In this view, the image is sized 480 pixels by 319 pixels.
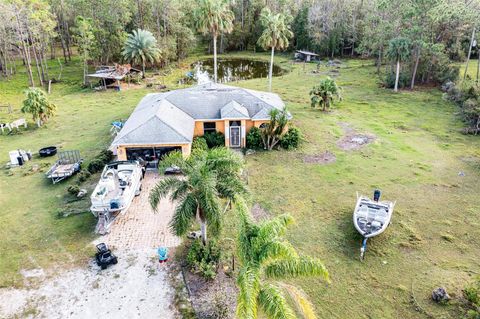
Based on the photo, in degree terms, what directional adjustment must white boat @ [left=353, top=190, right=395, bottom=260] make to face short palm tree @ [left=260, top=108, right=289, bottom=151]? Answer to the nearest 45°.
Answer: approximately 135° to its right

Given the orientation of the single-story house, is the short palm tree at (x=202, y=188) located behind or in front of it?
in front

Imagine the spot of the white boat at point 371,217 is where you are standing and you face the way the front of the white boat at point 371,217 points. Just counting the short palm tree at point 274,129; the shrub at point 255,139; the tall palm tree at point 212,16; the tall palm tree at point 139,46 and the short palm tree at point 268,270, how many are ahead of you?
1

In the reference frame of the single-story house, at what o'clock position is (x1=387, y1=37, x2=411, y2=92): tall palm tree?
The tall palm tree is roughly at 8 o'clock from the single-story house.

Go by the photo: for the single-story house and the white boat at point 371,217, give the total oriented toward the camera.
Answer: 2

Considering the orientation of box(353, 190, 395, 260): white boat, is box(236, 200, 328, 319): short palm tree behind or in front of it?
in front

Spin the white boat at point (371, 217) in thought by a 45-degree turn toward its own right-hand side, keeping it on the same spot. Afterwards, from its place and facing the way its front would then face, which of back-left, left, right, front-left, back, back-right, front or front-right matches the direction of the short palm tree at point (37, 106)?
front-right

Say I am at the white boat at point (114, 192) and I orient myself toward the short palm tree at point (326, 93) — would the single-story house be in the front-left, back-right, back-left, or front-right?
front-left

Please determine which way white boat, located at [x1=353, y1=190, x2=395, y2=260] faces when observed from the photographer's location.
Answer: facing the viewer

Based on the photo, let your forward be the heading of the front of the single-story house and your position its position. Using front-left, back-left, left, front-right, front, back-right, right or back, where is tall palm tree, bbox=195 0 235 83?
back

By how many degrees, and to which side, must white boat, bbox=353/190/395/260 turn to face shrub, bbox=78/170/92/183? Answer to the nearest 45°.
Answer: approximately 90° to its right

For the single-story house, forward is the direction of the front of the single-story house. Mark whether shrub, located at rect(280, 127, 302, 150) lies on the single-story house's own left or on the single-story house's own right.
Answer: on the single-story house's own left

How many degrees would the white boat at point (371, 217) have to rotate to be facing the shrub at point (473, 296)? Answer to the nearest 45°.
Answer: approximately 45° to its left

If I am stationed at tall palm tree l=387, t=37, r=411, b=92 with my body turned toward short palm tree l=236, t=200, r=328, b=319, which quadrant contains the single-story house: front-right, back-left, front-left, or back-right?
front-right

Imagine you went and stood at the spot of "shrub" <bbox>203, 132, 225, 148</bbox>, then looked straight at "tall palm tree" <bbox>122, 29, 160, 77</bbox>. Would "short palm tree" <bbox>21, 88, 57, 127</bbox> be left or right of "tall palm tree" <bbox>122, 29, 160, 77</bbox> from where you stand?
left

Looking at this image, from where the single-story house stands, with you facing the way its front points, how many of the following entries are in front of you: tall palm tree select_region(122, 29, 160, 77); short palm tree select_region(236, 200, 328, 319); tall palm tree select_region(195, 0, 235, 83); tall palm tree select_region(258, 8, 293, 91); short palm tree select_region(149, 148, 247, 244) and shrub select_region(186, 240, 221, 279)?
3

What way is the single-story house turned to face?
toward the camera

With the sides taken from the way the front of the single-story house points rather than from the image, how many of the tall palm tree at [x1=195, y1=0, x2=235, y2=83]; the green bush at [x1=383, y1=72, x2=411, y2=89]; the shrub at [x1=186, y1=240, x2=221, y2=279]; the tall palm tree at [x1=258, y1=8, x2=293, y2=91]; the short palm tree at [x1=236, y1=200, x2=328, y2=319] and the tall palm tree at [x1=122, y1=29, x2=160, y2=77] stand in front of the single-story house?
2

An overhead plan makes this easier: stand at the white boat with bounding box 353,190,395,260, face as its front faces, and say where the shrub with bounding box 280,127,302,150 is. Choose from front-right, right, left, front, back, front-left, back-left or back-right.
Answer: back-right

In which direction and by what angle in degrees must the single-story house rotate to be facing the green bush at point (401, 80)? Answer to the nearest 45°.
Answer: approximately 135° to its left
